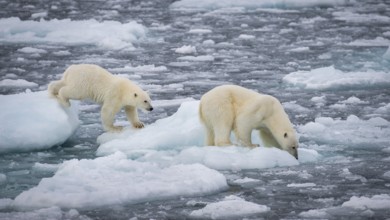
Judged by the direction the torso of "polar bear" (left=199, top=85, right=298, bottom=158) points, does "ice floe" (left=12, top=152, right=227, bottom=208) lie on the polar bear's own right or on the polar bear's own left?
on the polar bear's own right

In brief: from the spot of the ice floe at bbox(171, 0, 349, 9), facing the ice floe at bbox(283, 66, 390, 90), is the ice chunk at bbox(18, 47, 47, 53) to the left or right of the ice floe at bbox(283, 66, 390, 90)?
right

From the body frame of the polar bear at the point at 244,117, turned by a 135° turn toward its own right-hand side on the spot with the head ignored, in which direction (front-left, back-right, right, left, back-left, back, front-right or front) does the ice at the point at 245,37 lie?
back-right

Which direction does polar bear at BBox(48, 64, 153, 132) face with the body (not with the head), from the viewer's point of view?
to the viewer's right

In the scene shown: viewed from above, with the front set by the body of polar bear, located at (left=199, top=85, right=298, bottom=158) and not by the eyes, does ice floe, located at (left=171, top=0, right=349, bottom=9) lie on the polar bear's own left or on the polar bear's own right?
on the polar bear's own left

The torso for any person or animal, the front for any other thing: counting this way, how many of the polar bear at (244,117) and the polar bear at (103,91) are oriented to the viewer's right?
2

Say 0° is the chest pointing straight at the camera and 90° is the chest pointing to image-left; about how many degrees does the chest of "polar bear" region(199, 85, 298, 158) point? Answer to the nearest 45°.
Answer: approximately 270°

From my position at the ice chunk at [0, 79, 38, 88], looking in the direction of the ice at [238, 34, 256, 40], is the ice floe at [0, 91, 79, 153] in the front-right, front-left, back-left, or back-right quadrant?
back-right

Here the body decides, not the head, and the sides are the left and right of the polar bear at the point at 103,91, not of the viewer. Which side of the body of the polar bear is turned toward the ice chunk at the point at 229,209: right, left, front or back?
right

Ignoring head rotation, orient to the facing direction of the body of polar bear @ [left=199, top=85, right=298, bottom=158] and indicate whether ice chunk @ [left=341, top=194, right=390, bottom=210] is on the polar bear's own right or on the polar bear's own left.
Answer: on the polar bear's own right
